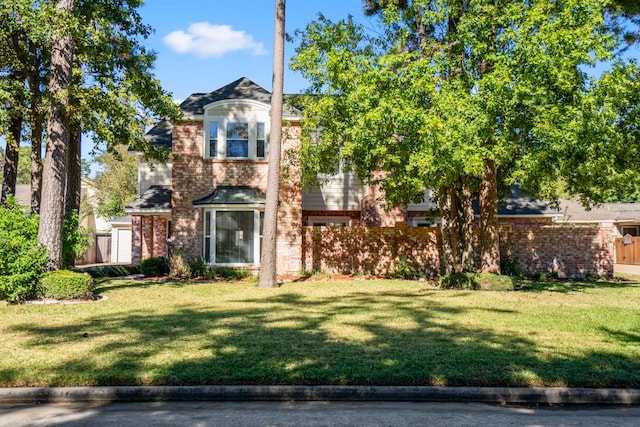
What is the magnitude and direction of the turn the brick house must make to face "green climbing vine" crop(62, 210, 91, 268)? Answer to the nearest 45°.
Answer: approximately 45° to its right

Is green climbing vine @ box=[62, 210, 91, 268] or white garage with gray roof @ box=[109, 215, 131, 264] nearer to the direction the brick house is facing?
the green climbing vine

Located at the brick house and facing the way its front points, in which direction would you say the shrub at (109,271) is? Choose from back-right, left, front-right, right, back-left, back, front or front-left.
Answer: right

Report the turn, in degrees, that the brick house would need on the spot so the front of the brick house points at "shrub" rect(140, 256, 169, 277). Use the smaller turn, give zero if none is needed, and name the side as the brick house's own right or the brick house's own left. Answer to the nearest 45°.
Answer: approximately 90° to the brick house's own right

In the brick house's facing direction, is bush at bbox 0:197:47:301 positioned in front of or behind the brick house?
in front

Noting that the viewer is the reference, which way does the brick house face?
facing the viewer

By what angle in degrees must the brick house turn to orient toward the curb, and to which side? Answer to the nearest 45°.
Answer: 0° — it already faces it

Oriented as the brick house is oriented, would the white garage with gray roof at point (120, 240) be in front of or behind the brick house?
behind

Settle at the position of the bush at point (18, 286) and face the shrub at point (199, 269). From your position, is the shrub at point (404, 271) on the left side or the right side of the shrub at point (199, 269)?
right

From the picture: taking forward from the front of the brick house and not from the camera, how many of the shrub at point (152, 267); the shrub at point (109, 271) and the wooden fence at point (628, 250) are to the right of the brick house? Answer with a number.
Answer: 2

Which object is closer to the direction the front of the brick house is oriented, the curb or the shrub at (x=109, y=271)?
the curb

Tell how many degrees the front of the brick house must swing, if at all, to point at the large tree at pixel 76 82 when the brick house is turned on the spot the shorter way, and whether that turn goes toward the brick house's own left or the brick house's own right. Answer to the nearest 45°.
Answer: approximately 45° to the brick house's own right
